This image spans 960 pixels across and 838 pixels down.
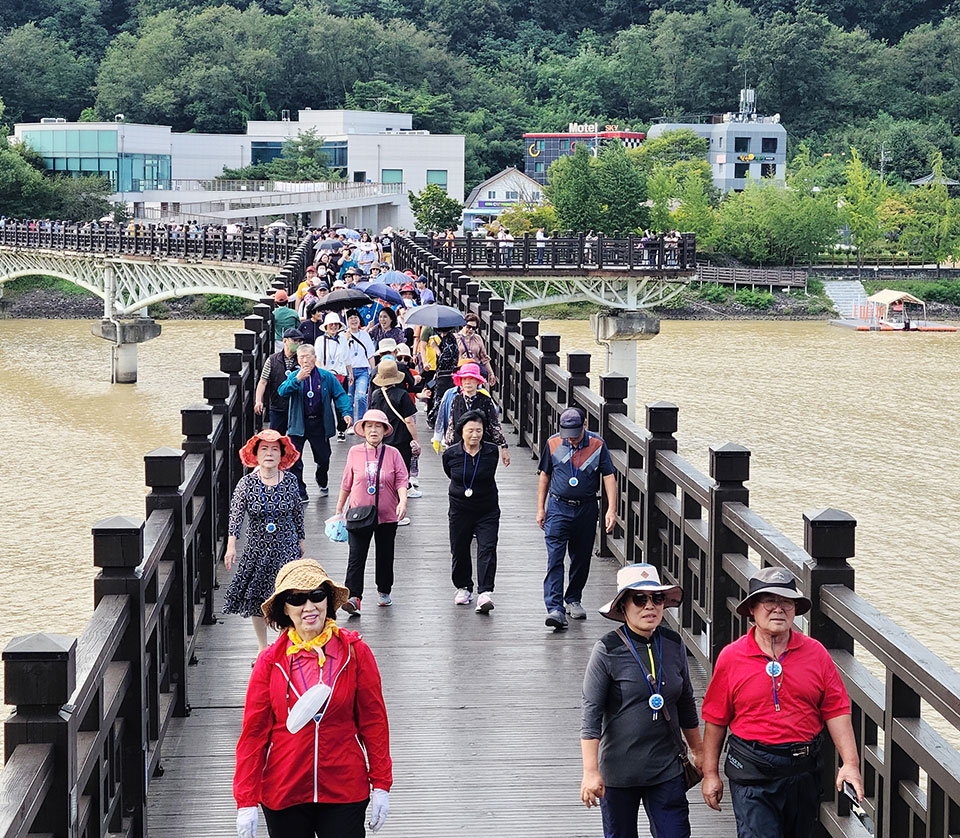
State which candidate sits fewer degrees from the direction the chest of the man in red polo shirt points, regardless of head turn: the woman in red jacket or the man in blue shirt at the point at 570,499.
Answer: the woman in red jacket

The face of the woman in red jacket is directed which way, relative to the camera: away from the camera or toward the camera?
toward the camera

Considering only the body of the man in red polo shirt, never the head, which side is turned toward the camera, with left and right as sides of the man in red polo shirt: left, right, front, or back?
front

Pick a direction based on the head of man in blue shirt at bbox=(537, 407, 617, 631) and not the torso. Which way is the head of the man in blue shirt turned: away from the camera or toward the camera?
toward the camera

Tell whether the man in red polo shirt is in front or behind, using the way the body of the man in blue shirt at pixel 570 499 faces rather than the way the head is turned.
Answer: in front

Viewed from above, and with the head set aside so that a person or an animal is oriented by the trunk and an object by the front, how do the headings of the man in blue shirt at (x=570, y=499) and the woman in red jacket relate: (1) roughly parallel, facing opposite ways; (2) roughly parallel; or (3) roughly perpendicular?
roughly parallel

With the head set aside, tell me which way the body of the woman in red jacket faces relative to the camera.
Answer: toward the camera

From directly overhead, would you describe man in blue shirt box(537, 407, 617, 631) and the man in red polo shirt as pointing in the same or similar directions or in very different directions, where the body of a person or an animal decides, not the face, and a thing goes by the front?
same or similar directions

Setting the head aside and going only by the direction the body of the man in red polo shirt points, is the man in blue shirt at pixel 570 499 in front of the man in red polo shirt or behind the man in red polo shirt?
behind

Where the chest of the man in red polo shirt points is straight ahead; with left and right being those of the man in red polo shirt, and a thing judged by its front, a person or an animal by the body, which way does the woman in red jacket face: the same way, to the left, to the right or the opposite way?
the same way

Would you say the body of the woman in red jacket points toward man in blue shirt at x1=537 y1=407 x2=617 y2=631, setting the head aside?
no

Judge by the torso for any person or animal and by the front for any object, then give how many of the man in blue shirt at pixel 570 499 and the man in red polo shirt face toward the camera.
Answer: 2

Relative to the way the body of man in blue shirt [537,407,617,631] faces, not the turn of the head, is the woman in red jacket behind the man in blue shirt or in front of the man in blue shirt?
in front

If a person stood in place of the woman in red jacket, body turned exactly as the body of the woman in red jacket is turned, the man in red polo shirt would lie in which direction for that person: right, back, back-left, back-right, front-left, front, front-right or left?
left

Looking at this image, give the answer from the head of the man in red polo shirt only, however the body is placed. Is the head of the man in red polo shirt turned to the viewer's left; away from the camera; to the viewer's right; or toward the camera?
toward the camera
